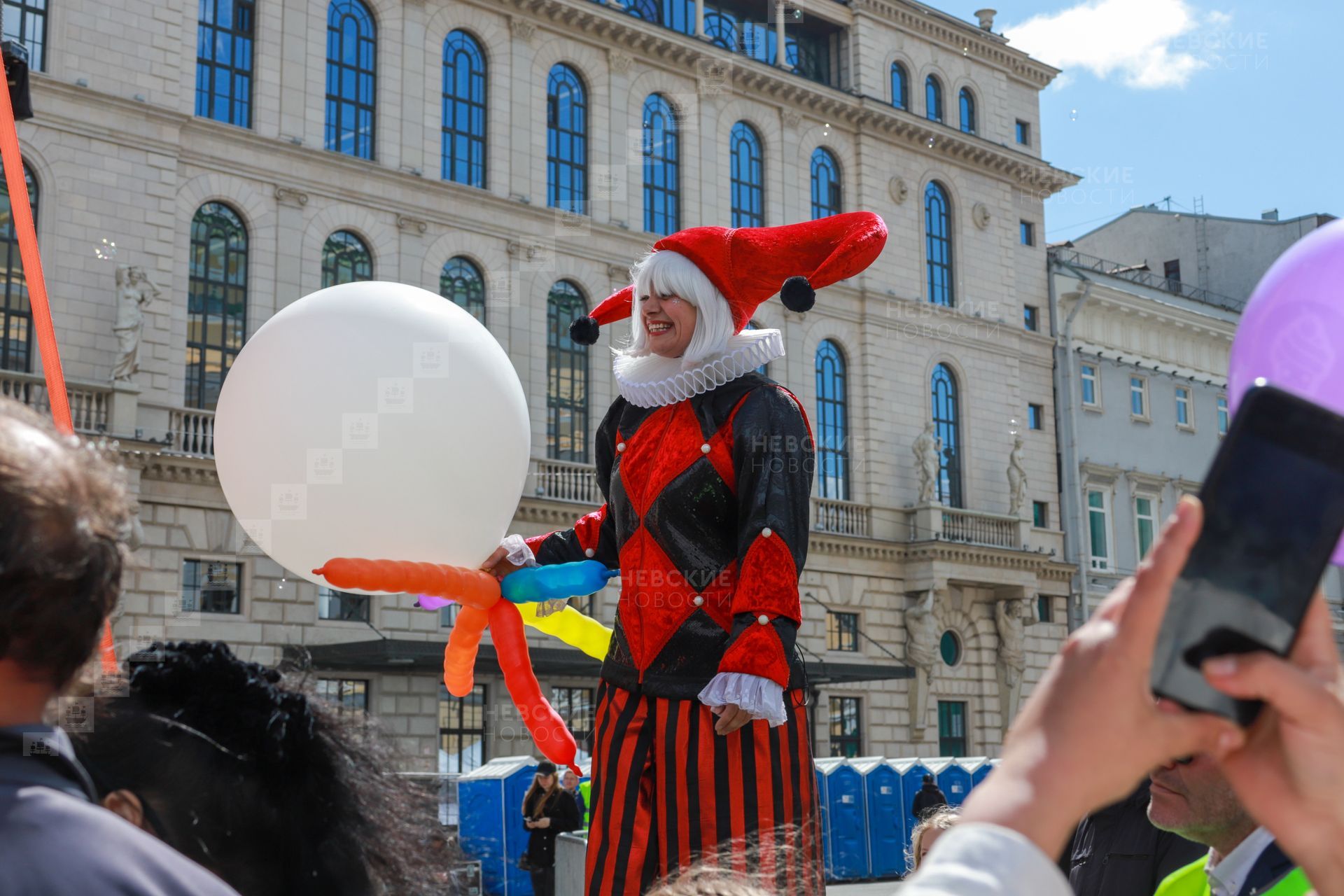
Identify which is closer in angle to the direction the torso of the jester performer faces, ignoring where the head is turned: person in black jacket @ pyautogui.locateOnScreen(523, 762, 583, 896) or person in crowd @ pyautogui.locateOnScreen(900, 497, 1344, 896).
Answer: the person in crowd

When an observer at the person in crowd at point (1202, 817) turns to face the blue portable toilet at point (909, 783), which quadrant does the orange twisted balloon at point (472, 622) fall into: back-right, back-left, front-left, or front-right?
front-left

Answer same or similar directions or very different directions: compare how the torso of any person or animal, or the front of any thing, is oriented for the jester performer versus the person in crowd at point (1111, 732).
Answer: very different directions

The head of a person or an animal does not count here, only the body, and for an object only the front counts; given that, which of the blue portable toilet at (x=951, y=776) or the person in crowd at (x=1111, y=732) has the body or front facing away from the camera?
the person in crowd

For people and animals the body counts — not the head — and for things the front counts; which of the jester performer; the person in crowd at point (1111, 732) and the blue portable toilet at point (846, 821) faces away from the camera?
the person in crowd

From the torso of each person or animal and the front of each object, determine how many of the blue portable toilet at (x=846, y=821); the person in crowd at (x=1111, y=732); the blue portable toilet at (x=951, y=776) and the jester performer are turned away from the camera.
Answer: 1

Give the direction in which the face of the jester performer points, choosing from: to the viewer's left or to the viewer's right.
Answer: to the viewer's left

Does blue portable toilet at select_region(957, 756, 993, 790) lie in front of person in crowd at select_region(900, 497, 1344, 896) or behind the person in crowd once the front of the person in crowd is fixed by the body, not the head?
in front

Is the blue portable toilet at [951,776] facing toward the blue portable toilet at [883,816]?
no

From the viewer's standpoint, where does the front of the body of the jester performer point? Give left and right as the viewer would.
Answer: facing the viewer and to the left of the viewer

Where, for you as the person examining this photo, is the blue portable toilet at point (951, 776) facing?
facing the viewer and to the right of the viewer

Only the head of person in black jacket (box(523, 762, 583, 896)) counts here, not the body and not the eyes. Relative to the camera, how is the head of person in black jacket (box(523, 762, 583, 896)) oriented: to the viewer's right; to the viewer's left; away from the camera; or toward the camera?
toward the camera

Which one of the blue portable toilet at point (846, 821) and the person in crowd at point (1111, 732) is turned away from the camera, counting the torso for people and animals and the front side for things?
the person in crowd

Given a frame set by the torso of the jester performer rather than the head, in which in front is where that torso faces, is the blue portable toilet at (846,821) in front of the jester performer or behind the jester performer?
behind

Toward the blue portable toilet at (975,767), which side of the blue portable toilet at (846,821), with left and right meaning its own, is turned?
left

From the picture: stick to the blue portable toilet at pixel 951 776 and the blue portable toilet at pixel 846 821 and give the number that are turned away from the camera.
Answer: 0

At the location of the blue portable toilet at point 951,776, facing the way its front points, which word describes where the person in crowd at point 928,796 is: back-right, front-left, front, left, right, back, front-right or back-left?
front-right

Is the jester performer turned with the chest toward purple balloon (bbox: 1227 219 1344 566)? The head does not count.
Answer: no

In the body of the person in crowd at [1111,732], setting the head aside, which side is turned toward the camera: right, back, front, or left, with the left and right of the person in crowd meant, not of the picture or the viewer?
back
